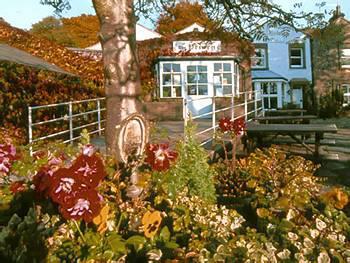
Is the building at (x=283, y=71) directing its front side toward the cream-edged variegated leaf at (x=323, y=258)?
yes

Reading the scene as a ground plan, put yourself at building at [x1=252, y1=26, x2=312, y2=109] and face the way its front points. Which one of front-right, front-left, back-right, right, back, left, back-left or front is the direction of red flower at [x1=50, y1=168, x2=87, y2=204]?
front

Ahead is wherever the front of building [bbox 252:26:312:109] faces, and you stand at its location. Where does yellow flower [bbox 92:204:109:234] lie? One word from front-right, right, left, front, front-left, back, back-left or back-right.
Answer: front

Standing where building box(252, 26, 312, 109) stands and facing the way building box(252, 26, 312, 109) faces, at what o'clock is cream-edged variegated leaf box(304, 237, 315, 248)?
The cream-edged variegated leaf is roughly at 12 o'clock from the building.

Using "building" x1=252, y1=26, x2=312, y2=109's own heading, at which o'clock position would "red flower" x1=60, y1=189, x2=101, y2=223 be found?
The red flower is roughly at 12 o'clock from the building.

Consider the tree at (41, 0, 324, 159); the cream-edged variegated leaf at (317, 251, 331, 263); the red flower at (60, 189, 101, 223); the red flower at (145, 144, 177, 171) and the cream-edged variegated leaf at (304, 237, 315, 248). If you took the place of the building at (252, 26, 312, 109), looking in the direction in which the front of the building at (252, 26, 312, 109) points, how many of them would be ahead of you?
5

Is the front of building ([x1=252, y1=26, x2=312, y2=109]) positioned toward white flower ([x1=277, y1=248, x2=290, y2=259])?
yes

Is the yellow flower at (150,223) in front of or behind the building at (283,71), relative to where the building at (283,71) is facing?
in front

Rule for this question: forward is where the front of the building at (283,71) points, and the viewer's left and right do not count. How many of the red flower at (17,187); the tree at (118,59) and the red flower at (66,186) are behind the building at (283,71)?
0

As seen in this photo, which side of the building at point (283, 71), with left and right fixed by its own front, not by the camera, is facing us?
front

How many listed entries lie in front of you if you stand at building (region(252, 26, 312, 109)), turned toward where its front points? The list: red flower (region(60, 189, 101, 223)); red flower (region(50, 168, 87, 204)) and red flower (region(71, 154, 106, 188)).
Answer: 3

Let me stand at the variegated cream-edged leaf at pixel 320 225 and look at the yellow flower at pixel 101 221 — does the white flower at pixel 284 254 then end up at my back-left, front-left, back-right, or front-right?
front-left

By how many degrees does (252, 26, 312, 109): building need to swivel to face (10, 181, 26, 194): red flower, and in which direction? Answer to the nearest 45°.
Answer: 0° — it already faces it

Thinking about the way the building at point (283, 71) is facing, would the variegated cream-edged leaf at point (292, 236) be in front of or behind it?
in front

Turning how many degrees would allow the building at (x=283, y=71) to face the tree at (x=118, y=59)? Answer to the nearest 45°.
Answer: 0° — it already faces it

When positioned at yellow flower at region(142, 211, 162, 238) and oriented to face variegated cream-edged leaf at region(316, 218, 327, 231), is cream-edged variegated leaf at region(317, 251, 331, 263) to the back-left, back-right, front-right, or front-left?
front-right
